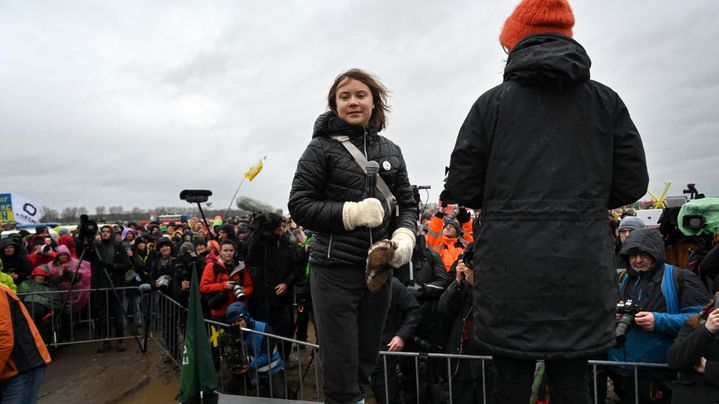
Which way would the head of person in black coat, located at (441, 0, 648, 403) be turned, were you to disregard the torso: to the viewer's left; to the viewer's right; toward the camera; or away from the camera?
away from the camera

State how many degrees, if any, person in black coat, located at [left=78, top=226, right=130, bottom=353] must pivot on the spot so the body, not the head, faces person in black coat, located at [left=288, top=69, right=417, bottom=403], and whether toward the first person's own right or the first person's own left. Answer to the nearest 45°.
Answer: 0° — they already face them

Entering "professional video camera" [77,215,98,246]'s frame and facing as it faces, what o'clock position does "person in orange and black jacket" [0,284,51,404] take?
The person in orange and black jacket is roughly at 12 o'clock from the professional video camera.

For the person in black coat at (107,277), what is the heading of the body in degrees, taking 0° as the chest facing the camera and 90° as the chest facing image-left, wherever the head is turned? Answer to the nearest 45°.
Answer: approximately 0°

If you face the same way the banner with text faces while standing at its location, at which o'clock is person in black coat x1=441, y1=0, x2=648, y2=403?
The person in black coat is roughly at 12 o'clock from the banner with text.

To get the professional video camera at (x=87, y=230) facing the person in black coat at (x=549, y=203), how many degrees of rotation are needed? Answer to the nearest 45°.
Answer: approximately 45° to its right
